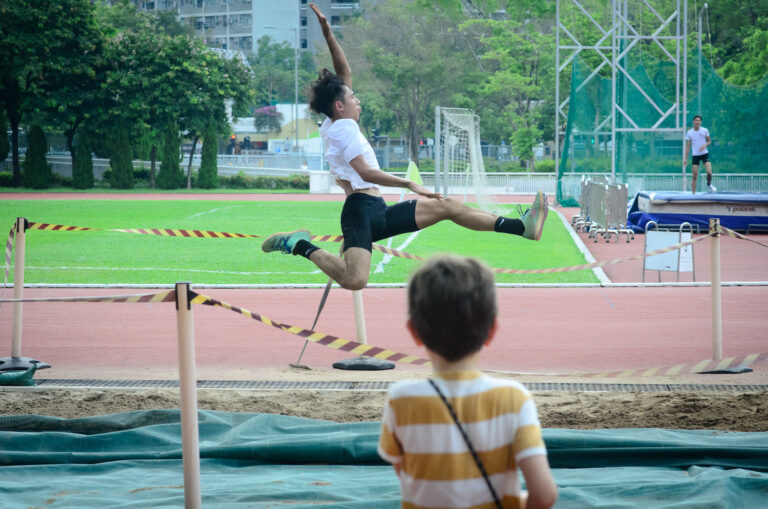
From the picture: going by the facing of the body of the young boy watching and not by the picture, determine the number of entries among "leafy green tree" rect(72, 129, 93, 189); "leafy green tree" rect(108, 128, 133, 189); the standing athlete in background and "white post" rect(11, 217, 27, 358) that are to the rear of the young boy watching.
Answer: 0

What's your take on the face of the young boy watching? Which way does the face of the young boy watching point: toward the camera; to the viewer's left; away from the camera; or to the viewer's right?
away from the camera

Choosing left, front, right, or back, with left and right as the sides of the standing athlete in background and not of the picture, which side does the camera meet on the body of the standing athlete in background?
front

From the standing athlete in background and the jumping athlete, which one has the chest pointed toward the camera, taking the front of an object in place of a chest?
the standing athlete in background

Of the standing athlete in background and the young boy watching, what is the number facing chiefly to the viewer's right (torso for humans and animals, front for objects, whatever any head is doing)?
0

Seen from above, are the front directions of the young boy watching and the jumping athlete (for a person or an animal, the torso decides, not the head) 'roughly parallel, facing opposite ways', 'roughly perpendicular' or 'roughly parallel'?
roughly perpendicular

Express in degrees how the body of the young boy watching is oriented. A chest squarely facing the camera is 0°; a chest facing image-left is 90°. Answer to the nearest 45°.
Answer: approximately 180°

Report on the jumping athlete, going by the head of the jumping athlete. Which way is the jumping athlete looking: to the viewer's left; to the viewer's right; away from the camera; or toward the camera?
to the viewer's right

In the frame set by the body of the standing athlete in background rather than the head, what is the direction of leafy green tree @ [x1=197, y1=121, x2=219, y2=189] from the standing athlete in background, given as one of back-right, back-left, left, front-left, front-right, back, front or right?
back-right

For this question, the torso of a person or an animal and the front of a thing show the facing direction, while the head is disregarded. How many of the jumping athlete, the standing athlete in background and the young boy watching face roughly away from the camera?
1

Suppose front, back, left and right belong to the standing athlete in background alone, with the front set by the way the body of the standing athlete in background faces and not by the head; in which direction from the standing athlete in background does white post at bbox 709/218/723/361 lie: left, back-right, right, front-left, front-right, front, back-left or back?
front

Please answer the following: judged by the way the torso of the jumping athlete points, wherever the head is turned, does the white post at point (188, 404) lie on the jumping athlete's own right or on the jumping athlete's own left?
on the jumping athlete's own right

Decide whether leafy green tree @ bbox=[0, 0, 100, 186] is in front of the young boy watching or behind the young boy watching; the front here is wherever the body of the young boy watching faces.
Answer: in front

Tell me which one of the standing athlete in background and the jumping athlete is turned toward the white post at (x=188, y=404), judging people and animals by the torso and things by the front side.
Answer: the standing athlete in background

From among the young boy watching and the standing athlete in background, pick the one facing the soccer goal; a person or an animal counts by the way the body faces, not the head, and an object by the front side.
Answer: the young boy watching

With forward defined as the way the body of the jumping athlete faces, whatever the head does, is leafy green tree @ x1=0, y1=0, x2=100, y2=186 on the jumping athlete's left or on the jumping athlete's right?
on the jumping athlete's left

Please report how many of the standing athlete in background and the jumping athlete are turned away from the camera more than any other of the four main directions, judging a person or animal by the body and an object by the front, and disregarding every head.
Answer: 0

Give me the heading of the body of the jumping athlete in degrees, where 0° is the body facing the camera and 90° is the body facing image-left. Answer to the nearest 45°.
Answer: approximately 270°
